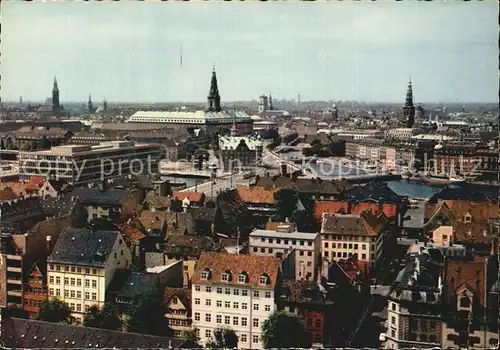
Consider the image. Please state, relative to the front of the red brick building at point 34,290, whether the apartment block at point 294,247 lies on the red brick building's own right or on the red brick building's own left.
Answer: on the red brick building's own left

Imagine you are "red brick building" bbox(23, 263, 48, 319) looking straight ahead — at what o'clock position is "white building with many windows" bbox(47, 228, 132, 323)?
The white building with many windows is roughly at 10 o'clock from the red brick building.

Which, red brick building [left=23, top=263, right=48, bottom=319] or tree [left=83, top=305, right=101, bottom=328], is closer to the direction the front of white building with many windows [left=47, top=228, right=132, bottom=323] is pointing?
the tree

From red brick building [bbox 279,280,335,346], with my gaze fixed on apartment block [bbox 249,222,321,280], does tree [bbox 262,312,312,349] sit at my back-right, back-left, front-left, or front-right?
back-left

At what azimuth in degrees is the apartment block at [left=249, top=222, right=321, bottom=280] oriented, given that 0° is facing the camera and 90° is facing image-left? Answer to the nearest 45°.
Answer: approximately 0°

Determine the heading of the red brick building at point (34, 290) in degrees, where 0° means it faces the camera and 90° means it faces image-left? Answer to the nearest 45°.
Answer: approximately 0°

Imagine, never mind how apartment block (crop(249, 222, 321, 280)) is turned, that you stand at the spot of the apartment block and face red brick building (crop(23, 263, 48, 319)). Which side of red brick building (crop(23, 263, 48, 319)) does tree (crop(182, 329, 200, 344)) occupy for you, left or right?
left
